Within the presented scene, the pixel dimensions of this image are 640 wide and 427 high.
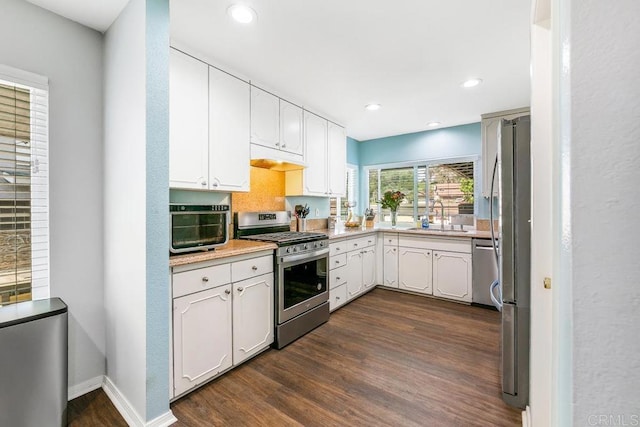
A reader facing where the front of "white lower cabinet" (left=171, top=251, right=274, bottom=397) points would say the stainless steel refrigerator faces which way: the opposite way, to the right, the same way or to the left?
the opposite way

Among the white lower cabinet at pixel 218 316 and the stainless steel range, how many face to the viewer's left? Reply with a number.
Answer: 0

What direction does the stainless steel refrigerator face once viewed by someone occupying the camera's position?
facing to the left of the viewer

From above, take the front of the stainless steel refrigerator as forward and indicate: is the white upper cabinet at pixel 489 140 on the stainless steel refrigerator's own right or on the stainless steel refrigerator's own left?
on the stainless steel refrigerator's own right

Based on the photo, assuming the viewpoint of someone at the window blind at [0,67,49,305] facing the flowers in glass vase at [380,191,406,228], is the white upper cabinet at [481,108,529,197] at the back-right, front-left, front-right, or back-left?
front-right

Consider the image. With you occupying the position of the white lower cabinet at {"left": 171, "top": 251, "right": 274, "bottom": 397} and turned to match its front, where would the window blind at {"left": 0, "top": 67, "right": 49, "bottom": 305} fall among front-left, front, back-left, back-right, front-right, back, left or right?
back-right

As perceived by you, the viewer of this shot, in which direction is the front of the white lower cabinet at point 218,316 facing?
facing the viewer and to the right of the viewer

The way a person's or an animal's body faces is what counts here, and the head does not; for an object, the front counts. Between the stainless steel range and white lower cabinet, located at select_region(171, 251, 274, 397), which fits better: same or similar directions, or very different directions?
same or similar directions

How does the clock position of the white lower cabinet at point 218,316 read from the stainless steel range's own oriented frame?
The white lower cabinet is roughly at 3 o'clock from the stainless steel range.

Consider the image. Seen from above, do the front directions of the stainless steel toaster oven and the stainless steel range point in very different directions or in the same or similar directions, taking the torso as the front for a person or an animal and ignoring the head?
same or similar directions

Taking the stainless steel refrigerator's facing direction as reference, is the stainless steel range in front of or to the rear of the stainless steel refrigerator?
in front

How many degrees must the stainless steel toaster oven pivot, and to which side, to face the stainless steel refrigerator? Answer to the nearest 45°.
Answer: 0° — it already faces it

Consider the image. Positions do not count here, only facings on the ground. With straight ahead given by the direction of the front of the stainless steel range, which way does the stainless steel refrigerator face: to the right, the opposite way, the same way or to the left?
the opposite way
